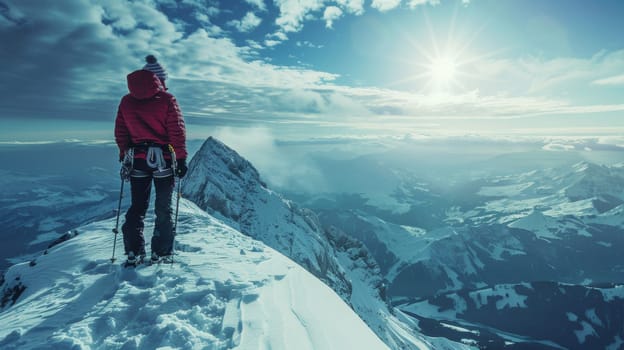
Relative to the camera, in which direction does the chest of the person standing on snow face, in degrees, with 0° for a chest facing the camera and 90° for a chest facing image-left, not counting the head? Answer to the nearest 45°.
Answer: approximately 180°
